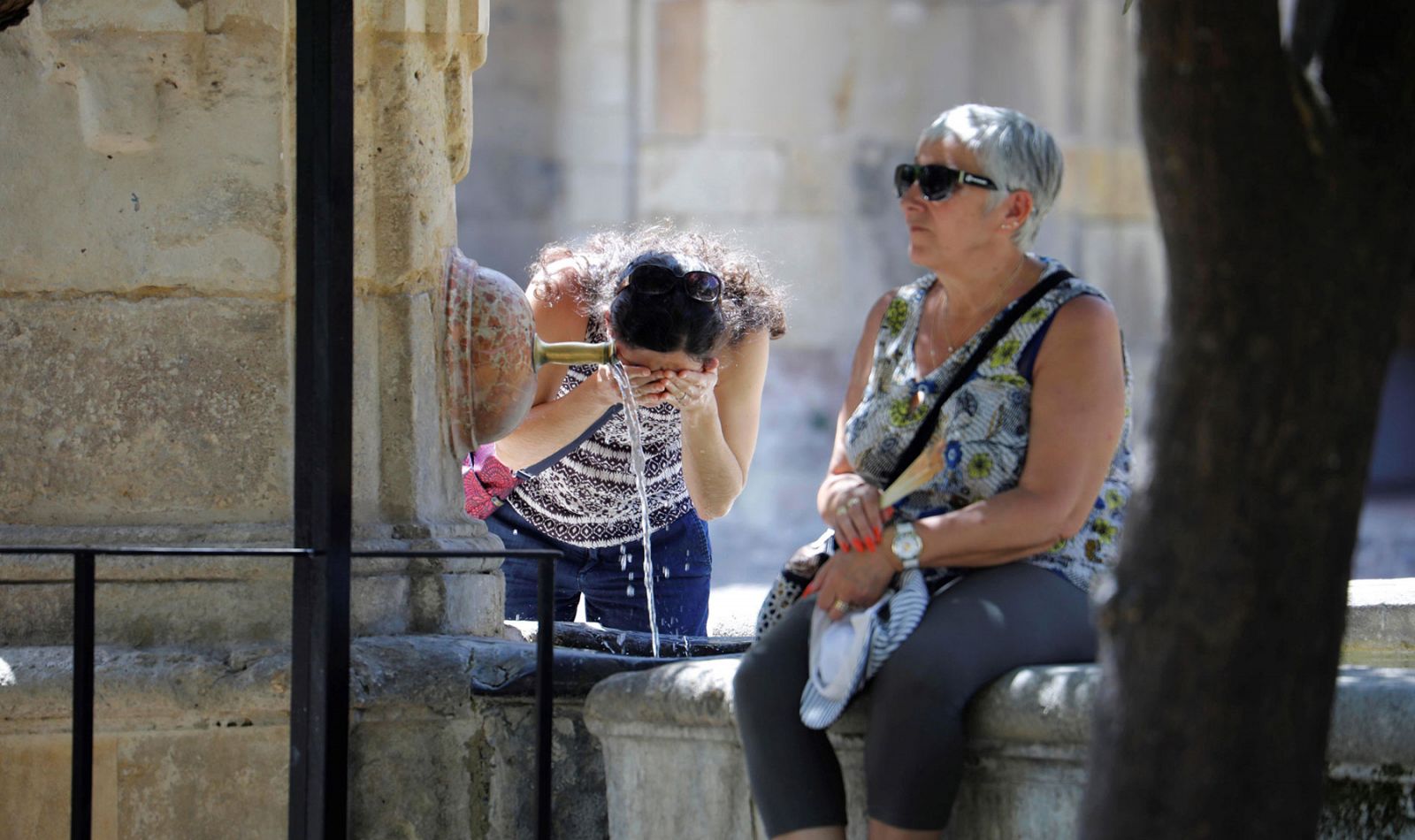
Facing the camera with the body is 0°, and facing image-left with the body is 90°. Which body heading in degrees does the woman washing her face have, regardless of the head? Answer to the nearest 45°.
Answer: approximately 0°

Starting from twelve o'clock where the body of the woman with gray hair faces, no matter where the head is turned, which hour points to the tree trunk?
The tree trunk is roughly at 10 o'clock from the woman with gray hair.

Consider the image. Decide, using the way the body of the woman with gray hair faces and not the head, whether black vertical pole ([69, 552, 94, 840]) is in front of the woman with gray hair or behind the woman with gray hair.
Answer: in front

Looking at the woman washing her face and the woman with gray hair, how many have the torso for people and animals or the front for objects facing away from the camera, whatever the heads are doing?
0

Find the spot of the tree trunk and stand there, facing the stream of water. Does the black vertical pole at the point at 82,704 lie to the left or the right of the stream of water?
left

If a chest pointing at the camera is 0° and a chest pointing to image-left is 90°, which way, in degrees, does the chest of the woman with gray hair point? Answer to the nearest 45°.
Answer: approximately 45°

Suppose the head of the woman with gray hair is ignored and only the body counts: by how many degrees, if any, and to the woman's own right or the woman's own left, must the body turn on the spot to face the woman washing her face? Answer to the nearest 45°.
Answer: approximately 90° to the woman's own right

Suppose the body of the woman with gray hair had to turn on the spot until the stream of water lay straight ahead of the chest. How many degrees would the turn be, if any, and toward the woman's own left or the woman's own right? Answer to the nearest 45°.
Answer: approximately 90° to the woman's own right
